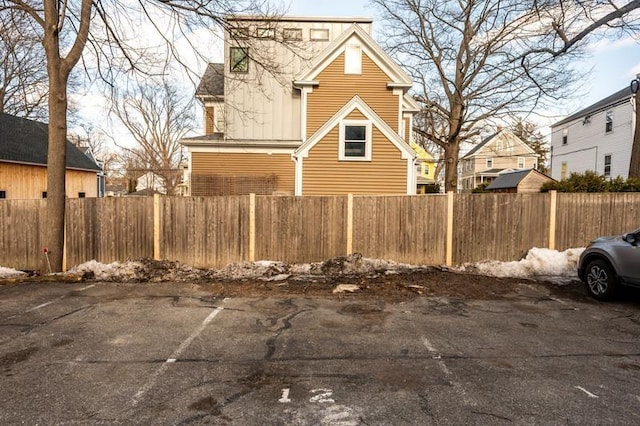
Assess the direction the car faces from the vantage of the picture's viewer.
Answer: facing away from the viewer and to the left of the viewer

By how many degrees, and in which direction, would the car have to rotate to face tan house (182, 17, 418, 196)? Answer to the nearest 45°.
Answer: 0° — it already faces it

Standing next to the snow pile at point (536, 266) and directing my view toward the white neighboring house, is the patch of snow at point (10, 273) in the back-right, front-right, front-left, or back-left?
back-left

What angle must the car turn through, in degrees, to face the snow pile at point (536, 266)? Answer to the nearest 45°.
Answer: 0° — it already faces it
